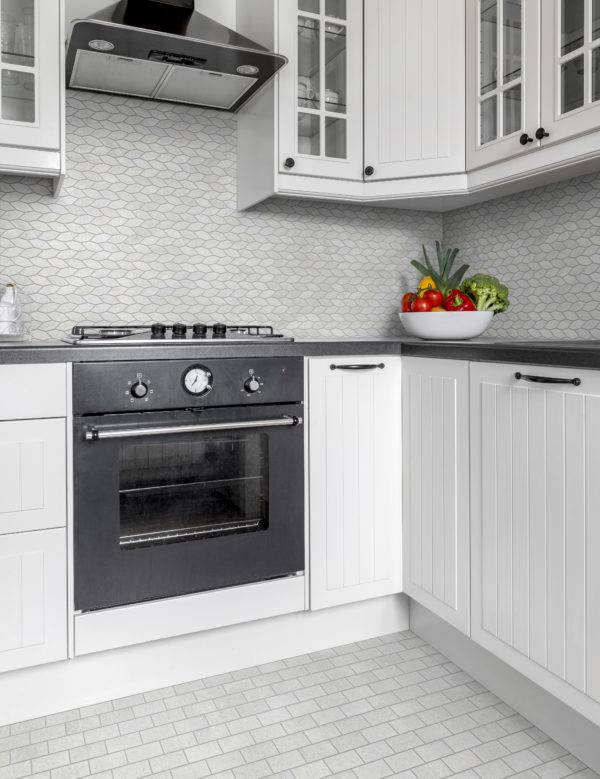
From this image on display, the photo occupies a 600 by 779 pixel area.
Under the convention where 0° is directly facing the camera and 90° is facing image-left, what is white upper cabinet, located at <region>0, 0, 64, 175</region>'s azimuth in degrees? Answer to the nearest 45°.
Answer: approximately 0°

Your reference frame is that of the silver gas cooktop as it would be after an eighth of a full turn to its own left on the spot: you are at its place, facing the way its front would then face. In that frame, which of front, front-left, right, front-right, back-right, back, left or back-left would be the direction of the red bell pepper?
front-left

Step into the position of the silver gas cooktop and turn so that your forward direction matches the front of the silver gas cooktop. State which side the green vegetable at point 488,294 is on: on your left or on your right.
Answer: on your left

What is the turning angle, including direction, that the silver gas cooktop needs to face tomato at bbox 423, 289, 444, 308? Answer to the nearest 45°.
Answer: approximately 90° to its left

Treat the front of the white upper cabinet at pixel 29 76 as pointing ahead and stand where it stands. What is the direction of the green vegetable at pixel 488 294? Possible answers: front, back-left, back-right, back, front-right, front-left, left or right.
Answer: left

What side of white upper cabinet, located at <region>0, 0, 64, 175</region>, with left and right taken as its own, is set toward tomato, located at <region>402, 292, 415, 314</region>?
left

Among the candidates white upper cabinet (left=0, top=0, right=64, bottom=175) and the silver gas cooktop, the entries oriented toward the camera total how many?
2

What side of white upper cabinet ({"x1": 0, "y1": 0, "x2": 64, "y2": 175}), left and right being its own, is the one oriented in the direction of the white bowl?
left

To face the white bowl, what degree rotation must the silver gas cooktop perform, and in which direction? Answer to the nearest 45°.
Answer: approximately 90° to its left

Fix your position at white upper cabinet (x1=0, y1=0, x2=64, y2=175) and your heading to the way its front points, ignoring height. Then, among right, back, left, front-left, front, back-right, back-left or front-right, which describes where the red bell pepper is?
left
